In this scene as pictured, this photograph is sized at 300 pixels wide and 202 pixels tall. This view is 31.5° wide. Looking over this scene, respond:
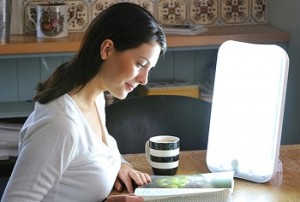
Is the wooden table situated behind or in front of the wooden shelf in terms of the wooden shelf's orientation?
in front

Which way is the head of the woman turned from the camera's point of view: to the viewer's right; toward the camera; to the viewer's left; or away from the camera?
to the viewer's right

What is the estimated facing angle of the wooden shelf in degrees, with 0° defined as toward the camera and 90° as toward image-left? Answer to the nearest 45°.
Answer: approximately 0°

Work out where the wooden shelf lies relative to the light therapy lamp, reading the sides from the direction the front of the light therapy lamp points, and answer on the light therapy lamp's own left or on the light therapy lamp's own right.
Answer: on the light therapy lamp's own right

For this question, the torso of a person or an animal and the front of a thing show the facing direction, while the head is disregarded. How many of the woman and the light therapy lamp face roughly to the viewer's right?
1

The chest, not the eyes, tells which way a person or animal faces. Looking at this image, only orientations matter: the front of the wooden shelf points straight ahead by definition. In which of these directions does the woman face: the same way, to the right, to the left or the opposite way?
to the left

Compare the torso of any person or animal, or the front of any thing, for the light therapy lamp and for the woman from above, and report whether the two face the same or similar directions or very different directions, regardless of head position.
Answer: very different directions

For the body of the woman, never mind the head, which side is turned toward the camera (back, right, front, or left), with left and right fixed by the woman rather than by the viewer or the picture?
right

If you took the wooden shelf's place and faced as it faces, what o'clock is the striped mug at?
The striped mug is roughly at 12 o'clock from the wooden shelf.

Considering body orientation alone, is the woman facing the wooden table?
yes

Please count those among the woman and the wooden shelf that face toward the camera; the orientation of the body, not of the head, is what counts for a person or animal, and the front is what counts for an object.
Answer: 1

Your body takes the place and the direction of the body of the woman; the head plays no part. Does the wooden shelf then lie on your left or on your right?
on your left
